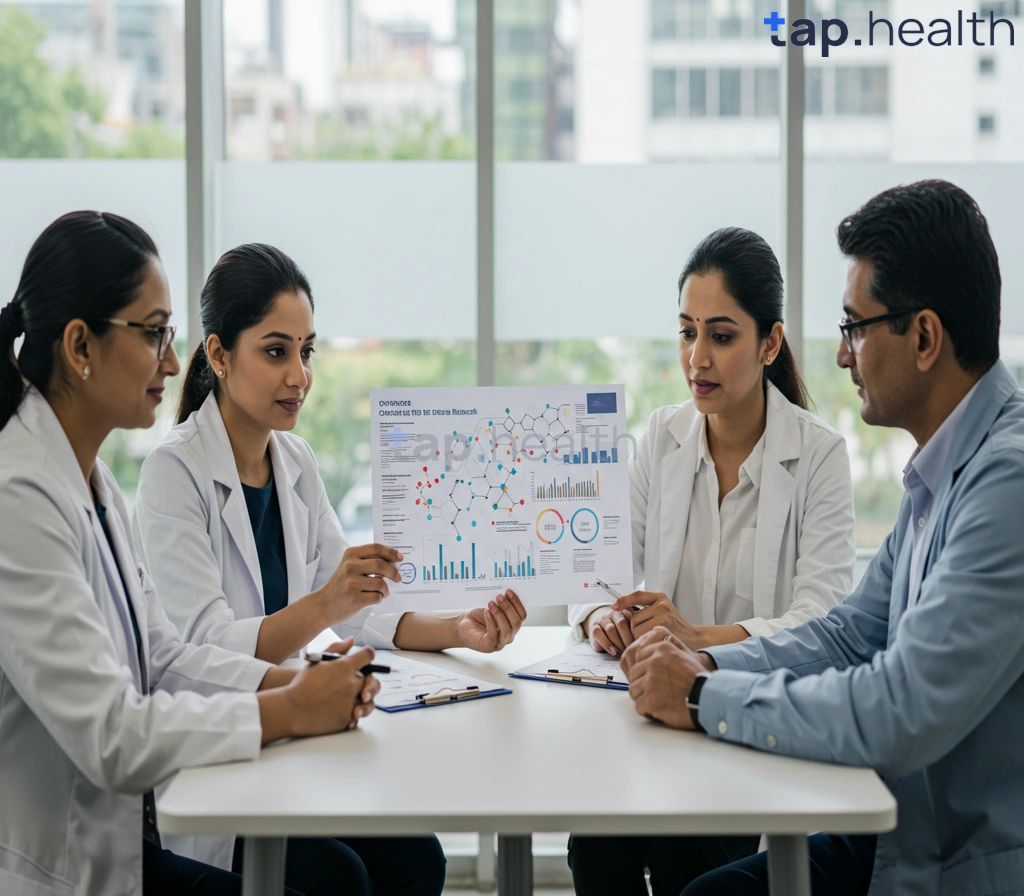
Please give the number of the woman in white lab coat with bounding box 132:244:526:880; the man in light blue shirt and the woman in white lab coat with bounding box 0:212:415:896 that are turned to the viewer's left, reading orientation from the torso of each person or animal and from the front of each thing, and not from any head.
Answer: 1

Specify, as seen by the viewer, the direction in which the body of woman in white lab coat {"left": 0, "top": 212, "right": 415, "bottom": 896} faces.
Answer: to the viewer's right

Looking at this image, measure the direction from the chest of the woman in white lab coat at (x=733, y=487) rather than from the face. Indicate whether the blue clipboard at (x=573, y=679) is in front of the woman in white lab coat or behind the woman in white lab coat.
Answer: in front

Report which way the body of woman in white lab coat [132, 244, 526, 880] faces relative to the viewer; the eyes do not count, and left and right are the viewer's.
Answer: facing the viewer and to the right of the viewer

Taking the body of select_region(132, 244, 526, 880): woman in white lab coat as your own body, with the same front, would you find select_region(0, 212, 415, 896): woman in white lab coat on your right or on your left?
on your right

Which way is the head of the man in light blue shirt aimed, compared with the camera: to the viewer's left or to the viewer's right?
to the viewer's left

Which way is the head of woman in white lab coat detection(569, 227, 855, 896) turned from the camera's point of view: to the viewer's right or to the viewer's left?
to the viewer's left

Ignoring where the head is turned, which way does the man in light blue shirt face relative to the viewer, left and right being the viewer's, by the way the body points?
facing to the left of the viewer

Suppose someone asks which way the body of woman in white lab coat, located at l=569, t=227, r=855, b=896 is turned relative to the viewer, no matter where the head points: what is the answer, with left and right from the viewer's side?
facing the viewer and to the left of the viewer

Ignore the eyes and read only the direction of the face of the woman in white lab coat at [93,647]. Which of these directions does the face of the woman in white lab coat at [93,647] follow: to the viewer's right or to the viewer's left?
to the viewer's right
